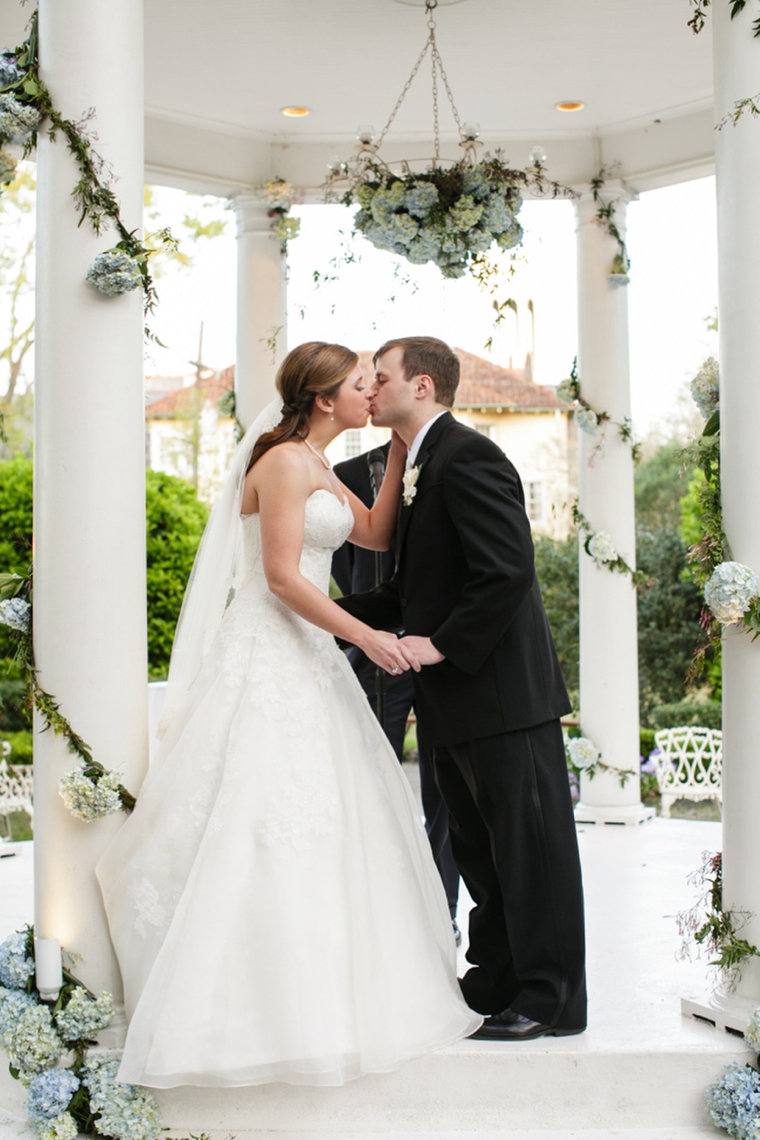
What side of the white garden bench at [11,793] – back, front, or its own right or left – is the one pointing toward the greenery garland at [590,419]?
left

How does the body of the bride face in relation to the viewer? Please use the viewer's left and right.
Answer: facing to the right of the viewer

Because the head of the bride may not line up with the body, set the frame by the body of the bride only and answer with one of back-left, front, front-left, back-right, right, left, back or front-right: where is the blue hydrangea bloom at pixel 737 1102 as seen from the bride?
front

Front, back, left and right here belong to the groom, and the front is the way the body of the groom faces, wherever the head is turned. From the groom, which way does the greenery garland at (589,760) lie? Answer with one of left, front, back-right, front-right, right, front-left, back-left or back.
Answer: right

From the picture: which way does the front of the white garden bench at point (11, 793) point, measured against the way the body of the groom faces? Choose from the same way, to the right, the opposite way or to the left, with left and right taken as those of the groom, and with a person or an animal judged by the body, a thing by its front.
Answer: to the left

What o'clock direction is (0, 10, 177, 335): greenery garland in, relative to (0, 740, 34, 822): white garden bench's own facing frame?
The greenery garland is roughly at 12 o'clock from the white garden bench.

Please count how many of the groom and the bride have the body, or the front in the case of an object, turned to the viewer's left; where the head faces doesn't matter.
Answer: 1

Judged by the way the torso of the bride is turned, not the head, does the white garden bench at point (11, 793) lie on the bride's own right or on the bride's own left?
on the bride's own left

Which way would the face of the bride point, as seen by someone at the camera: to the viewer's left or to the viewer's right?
to the viewer's right

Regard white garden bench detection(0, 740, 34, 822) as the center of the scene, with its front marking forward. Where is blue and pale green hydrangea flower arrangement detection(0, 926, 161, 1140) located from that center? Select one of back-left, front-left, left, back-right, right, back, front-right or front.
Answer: front

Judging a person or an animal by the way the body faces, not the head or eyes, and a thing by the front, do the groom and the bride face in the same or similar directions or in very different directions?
very different directions

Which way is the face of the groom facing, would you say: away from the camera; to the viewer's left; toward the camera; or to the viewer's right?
to the viewer's left

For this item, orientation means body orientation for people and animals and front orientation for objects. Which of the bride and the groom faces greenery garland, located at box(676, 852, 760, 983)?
the bride

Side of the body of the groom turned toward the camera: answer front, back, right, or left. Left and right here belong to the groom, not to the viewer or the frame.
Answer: left
